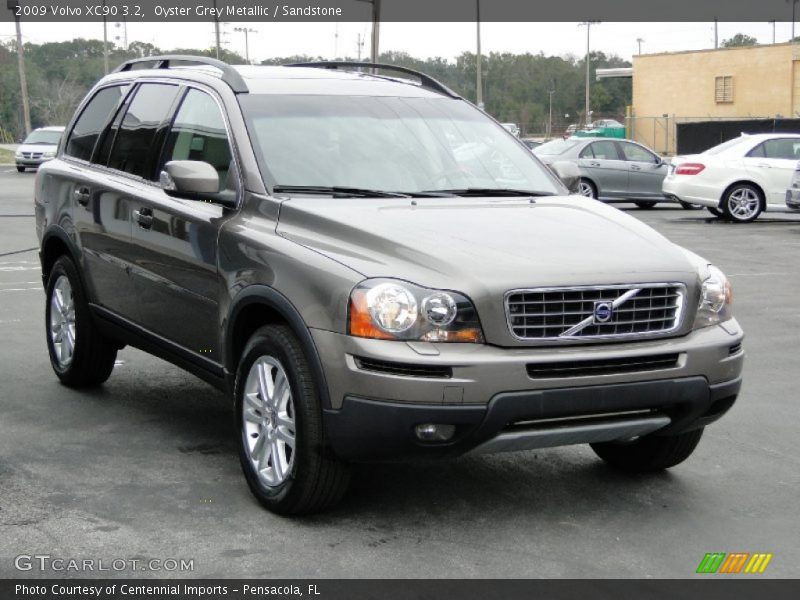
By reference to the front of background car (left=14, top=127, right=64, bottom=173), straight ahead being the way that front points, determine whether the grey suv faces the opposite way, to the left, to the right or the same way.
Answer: to the left

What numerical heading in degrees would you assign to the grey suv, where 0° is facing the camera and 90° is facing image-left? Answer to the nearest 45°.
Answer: approximately 315°

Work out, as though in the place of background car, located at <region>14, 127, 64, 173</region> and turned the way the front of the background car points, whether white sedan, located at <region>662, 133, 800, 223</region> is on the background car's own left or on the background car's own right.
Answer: on the background car's own left

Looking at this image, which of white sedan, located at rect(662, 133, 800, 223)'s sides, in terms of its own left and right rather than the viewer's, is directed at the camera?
right

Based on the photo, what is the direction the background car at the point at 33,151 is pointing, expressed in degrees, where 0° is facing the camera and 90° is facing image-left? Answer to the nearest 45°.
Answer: approximately 45°

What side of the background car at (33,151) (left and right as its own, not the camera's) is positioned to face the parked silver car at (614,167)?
left

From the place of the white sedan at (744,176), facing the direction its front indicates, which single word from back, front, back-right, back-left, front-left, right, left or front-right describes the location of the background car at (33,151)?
back-left

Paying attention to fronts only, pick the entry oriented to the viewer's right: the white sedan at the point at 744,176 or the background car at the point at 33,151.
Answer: the white sedan

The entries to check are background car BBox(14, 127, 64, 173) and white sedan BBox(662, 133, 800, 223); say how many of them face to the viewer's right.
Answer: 1

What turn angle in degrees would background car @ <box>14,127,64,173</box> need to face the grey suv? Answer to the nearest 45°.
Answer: approximately 45° to its left
